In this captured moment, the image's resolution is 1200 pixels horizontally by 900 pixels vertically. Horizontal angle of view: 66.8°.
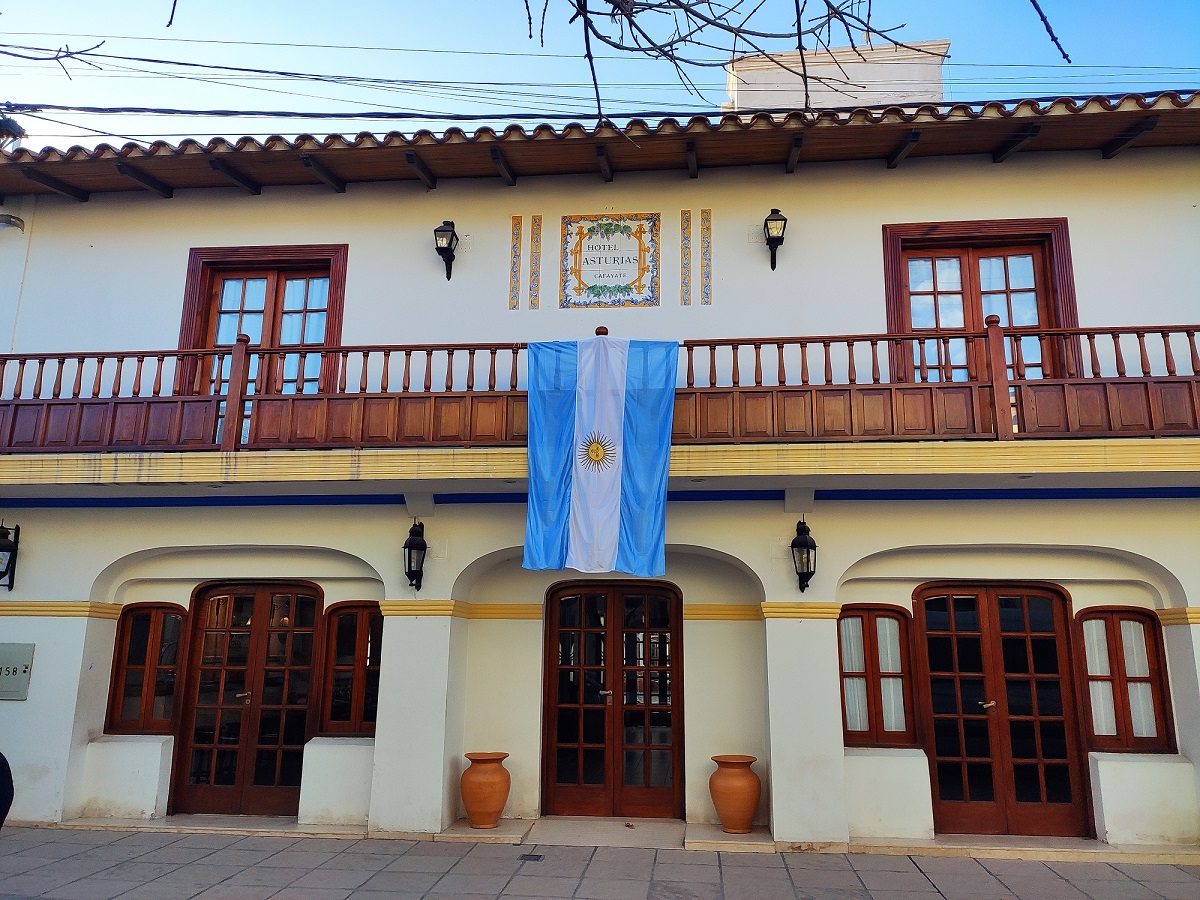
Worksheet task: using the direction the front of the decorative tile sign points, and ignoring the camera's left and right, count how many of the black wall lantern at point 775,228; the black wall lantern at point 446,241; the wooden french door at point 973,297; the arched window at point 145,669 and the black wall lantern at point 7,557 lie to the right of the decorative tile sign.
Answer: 3

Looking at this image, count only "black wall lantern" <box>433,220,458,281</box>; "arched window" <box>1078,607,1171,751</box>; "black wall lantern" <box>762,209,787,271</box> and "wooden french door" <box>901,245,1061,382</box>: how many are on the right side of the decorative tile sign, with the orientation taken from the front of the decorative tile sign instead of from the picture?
1

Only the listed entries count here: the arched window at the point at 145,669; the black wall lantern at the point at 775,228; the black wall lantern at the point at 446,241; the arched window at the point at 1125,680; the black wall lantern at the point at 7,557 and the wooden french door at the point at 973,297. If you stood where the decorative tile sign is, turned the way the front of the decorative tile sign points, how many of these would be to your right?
3

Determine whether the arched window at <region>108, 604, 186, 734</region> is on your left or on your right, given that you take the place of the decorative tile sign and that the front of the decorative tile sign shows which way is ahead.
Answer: on your right

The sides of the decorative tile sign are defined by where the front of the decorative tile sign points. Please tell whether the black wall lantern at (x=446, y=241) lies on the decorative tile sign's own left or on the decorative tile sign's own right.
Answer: on the decorative tile sign's own right

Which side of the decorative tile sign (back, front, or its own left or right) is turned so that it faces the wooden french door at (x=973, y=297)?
left

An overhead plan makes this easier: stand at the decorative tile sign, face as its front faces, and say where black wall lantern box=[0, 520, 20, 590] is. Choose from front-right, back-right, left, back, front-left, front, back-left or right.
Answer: right

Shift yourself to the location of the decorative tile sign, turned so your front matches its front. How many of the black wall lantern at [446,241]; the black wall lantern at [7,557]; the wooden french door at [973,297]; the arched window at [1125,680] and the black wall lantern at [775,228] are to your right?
2

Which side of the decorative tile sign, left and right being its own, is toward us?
front

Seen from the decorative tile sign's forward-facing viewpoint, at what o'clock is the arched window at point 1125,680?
The arched window is roughly at 9 o'clock from the decorative tile sign.
